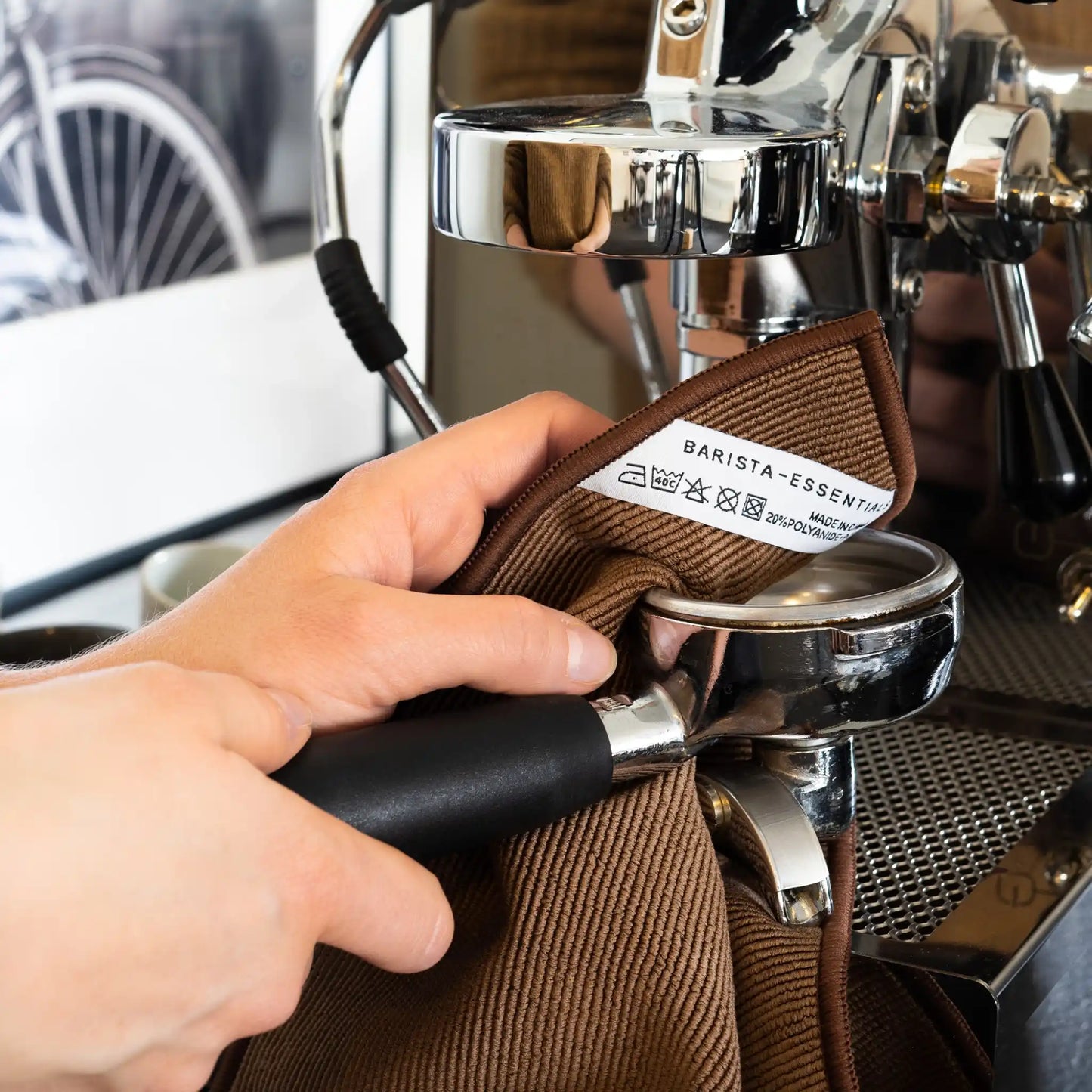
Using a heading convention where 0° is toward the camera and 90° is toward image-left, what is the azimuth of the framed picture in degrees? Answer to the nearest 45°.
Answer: approximately 315°

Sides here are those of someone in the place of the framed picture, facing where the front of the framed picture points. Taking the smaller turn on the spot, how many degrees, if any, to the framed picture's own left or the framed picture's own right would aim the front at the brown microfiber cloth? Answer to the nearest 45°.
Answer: approximately 45° to the framed picture's own right
